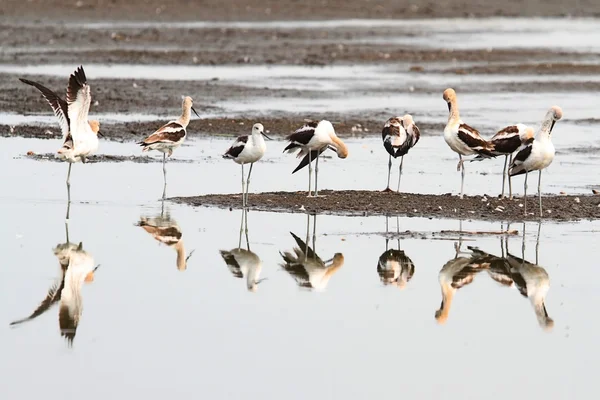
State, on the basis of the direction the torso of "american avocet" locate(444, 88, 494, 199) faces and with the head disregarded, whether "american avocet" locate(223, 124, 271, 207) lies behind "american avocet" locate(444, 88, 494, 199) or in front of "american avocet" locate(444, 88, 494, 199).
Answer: in front

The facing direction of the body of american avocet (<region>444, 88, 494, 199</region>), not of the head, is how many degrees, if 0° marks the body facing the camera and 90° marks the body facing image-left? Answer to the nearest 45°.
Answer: approximately 90°

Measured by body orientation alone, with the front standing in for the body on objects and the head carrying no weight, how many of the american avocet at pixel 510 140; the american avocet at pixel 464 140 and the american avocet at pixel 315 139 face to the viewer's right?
2

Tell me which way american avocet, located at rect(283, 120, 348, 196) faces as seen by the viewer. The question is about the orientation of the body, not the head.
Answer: to the viewer's right

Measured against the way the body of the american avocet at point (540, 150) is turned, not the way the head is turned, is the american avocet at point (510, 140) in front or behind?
behind

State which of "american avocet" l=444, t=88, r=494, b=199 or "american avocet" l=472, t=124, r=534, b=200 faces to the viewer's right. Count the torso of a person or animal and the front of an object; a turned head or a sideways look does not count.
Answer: "american avocet" l=472, t=124, r=534, b=200

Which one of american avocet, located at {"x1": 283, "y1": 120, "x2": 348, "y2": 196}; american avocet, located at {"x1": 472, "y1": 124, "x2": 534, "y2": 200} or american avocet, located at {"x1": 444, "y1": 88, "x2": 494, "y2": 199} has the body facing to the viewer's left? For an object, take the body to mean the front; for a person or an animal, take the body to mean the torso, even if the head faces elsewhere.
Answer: american avocet, located at {"x1": 444, "y1": 88, "x2": 494, "y2": 199}

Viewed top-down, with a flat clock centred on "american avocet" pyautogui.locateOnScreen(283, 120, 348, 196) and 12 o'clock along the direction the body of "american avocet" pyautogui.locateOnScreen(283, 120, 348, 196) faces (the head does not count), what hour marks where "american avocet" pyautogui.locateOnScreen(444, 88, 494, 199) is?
"american avocet" pyautogui.locateOnScreen(444, 88, 494, 199) is roughly at 12 o'clock from "american avocet" pyautogui.locateOnScreen(283, 120, 348, 196).

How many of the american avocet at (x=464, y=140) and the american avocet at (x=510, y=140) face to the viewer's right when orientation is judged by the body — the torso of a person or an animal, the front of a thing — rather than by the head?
1

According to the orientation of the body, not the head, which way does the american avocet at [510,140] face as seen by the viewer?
to the viewer's right
